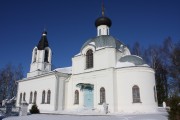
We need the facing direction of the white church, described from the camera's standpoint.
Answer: facing the viewer
